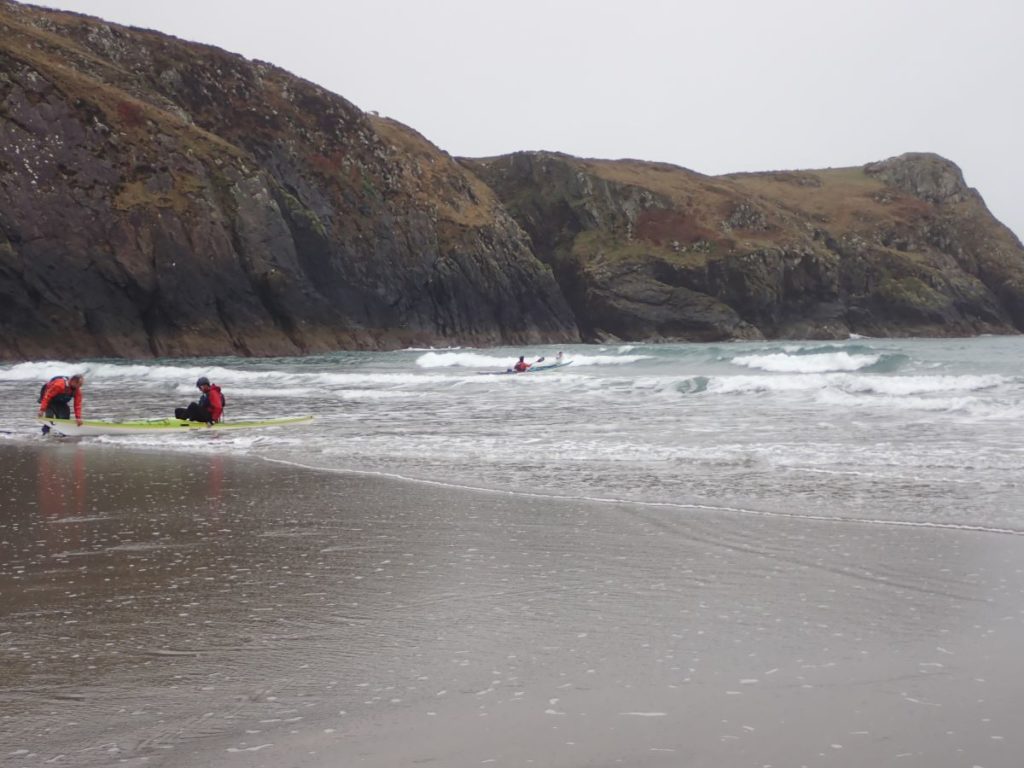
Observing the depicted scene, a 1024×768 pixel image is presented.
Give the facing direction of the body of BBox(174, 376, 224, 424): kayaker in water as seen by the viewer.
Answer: to the viewer's left

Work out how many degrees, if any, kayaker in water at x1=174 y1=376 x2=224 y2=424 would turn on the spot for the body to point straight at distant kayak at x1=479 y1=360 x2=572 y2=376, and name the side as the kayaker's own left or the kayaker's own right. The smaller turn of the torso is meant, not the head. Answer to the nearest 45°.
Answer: approximately 135° to the kayaker's own right
